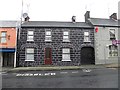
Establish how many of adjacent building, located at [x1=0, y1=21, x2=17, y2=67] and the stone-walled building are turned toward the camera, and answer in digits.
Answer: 2

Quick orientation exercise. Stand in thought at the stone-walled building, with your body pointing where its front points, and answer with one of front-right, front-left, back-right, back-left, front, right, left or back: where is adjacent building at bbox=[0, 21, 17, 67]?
right

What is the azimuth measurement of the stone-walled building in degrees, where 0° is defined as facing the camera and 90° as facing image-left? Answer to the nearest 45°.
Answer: approximately 0°

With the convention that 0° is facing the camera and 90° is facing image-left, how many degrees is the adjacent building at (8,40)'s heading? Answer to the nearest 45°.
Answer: approximately 0°

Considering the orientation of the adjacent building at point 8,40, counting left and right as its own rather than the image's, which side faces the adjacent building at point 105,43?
left

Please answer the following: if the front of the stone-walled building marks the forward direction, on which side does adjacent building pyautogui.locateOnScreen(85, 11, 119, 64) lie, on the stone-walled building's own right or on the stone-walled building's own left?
on the stone-walled building's own left

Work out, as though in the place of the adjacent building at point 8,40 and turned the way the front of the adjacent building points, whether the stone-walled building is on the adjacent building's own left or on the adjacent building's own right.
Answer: on the adjacent building's own left
